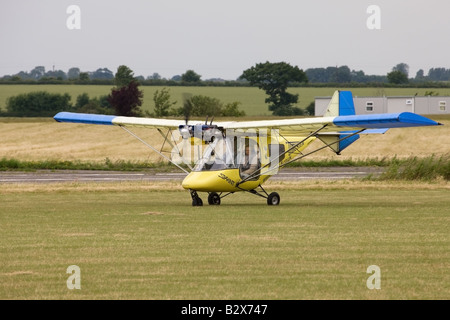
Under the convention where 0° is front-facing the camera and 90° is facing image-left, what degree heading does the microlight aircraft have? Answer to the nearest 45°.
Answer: approximately 45°

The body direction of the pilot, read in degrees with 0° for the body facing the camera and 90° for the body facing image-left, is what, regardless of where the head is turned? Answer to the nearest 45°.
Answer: approximately 45°
